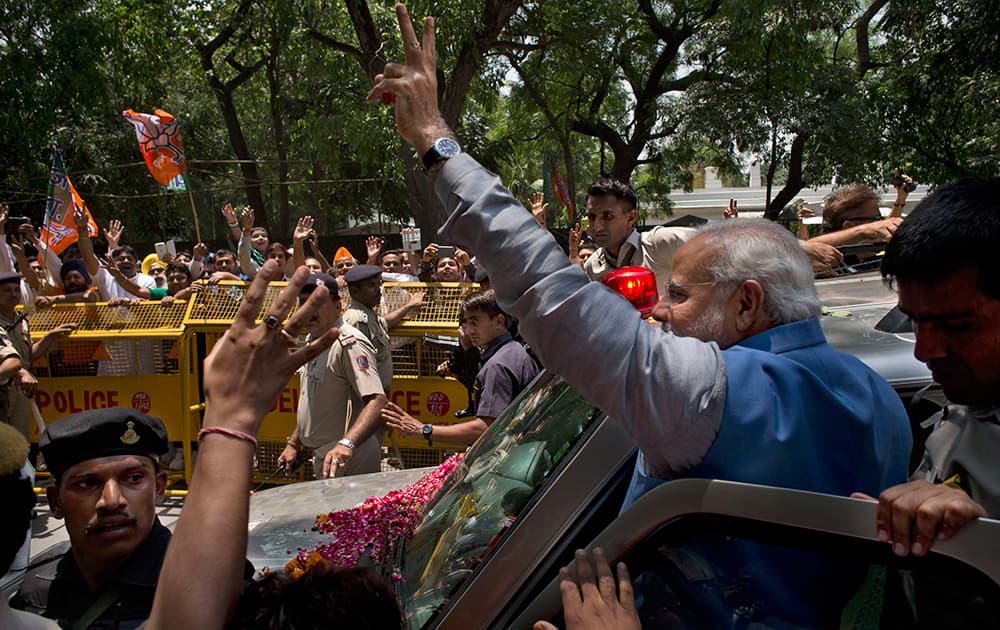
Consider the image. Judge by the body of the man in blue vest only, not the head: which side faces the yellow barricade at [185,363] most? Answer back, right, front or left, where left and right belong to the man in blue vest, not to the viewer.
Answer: front

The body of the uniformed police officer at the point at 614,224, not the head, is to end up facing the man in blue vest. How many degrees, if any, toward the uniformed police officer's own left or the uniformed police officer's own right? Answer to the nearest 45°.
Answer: approximately 45° to the uniformed police officer's own left

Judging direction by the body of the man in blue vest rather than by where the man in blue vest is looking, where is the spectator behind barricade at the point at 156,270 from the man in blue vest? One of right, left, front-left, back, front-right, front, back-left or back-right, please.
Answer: front

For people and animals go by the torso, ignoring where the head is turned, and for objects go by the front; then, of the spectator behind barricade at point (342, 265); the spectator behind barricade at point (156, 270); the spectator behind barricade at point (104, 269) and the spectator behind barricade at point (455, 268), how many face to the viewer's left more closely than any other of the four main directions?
0

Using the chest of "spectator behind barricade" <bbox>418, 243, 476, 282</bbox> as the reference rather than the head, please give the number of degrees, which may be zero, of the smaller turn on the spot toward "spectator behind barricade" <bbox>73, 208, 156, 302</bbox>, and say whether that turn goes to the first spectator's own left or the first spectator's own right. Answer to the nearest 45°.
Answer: approximately 90° to the first spectator's own right

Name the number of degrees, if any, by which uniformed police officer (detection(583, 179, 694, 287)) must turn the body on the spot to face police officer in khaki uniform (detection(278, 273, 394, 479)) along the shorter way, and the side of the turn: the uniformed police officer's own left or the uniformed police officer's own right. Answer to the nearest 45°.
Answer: approximately 45° to the uniformed police officer's own right

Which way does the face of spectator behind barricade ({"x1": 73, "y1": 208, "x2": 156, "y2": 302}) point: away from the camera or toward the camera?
toward the camera

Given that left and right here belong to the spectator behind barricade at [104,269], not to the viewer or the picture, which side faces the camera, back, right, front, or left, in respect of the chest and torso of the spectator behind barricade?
front

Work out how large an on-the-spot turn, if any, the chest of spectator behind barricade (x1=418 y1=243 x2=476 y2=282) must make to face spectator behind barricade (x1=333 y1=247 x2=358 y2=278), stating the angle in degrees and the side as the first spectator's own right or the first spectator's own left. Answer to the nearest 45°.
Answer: approximately 135° to the first spectator's own right

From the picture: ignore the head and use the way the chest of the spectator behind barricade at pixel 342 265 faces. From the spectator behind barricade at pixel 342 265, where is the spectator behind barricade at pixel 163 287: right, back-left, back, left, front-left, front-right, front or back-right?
right

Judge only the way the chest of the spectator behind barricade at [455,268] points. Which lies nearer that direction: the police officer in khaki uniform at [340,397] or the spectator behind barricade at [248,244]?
the police officer in khaki uniform

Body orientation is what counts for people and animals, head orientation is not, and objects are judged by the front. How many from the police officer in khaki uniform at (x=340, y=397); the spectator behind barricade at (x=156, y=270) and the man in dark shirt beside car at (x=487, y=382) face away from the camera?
0

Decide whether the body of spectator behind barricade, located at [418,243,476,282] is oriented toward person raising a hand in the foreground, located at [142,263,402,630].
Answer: yes

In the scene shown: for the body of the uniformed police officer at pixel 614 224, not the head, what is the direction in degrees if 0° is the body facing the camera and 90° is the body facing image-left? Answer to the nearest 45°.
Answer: approximately 45°

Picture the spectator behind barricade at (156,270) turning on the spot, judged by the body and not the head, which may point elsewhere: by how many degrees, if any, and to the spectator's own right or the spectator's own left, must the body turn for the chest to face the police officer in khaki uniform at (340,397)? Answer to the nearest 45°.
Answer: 0° — they already face them

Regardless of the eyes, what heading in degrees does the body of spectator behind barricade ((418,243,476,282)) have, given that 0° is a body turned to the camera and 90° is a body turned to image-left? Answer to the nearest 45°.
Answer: approximately 0°
